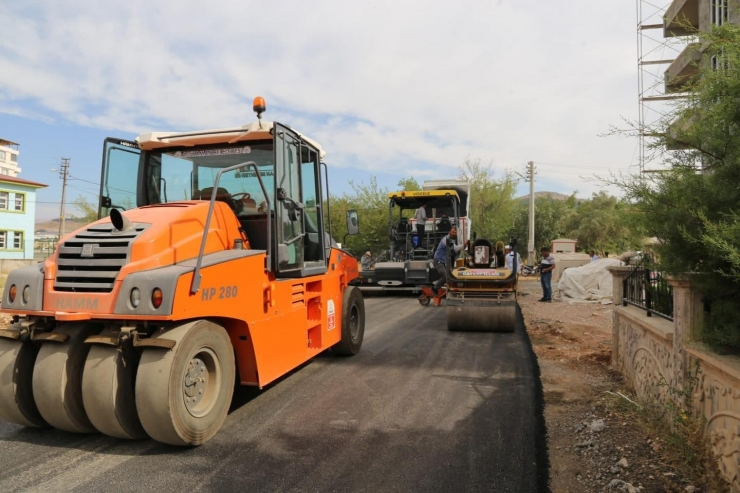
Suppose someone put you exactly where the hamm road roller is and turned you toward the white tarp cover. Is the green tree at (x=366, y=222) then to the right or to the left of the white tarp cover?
left

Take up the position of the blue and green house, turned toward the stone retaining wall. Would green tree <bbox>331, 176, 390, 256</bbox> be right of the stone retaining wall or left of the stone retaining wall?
left
